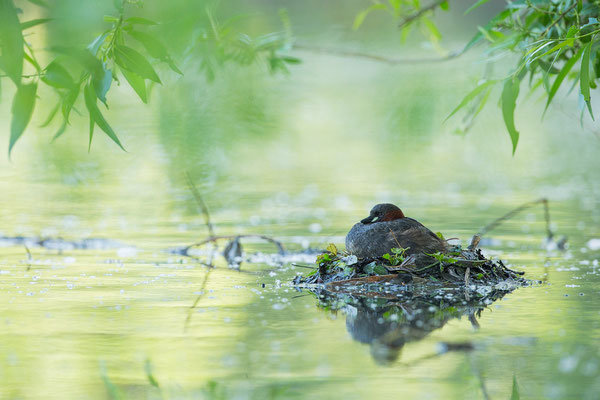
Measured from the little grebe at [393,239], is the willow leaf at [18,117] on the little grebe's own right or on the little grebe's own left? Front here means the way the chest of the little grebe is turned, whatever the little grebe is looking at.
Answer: on the little grebe's own left

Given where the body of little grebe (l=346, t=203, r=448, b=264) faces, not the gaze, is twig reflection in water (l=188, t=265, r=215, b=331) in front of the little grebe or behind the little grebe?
in front

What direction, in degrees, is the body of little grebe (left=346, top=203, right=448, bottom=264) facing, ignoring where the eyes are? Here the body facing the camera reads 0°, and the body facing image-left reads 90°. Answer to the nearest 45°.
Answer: approximately 90°

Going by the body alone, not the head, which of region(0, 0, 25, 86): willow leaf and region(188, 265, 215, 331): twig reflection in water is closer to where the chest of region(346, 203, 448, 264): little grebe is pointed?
the twig reflection in water

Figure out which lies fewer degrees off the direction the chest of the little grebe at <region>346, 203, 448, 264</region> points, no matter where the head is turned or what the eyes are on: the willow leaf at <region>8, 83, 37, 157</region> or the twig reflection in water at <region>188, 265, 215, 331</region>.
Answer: the twig reflection in water

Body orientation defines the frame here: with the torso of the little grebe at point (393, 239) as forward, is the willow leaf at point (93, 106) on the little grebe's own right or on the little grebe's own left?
on the little grebe's own left
